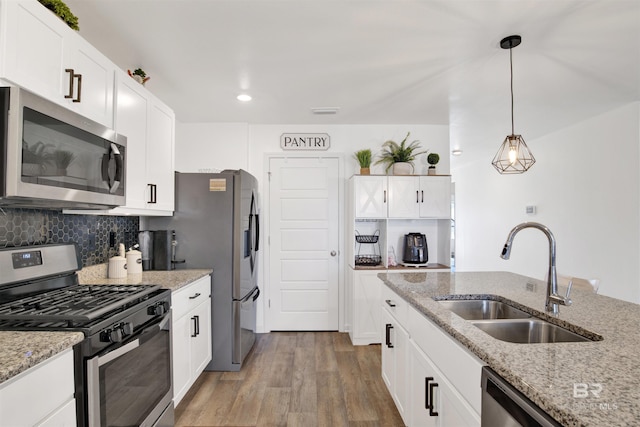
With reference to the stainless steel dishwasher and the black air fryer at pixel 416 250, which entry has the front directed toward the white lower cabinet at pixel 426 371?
the black air fryer

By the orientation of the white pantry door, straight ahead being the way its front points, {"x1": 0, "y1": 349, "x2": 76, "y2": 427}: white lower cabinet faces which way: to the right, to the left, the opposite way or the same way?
to the left

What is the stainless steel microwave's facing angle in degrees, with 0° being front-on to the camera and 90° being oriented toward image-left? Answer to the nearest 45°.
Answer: approximately 315°

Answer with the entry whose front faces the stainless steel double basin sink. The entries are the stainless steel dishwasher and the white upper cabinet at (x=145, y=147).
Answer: the white upper cabinet

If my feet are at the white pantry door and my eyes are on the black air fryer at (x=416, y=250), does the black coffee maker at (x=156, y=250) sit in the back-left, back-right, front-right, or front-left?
back-right

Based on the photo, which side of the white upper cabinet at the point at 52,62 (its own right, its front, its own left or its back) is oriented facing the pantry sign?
left

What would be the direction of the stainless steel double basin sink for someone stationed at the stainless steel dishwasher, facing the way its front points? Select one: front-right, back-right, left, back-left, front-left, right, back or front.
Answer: back-right

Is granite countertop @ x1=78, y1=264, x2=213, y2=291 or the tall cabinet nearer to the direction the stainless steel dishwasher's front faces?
the granite countertop

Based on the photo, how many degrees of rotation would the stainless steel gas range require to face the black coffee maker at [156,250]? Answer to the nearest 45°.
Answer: approximately 135° to its left

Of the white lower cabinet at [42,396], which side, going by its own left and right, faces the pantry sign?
left

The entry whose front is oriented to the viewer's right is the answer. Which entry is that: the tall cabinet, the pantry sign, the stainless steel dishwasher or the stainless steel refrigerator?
the stainless steel refrigerator
